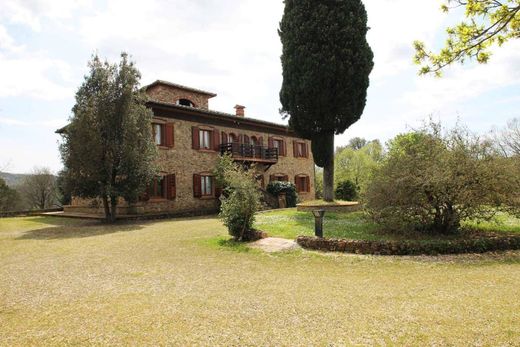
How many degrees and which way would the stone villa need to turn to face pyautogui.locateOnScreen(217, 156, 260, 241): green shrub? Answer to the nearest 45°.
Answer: approximately 45° to its right

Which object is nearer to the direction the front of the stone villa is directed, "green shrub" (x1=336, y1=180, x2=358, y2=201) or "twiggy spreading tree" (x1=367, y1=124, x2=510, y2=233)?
the twiggy spreading tree

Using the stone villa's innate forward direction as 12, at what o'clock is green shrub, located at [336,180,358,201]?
The green shrub is roughly at 10 o'clock from the stone villa.

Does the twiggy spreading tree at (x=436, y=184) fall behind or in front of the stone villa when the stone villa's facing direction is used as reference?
in front

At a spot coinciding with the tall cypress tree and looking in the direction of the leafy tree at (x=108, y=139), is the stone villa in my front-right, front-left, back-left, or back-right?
front-right

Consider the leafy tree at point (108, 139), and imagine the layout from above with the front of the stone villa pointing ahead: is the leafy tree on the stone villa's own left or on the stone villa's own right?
on the stone villa's own right

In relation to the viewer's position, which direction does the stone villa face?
facing the viewer and to the right of the viewer

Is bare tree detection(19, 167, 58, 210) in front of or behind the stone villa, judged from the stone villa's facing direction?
behind

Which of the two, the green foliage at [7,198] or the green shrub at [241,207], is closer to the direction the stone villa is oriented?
the green shrub

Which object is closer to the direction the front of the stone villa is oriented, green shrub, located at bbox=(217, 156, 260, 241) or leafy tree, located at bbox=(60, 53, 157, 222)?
the green shrub

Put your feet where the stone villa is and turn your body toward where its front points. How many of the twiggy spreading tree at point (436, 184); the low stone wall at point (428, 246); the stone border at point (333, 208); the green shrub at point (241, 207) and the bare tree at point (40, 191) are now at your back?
1
